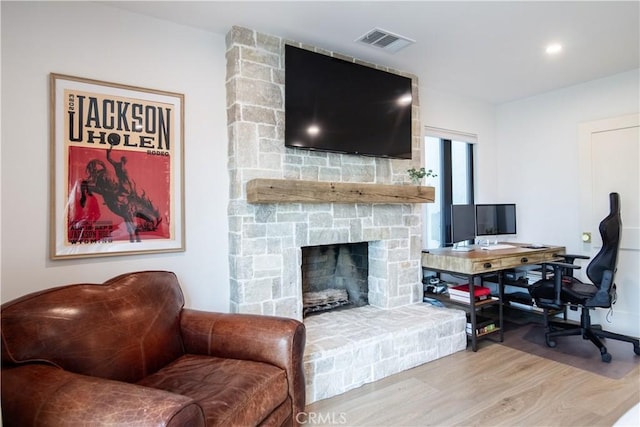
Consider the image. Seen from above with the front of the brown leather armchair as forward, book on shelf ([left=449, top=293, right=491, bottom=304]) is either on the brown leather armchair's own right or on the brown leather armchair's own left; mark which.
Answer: on the brown leather armchair's own left

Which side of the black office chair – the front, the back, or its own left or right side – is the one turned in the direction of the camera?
left

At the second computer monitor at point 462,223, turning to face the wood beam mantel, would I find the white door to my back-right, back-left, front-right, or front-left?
back-left

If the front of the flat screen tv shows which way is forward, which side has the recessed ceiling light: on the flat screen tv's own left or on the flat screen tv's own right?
on the flat screen tv's own left

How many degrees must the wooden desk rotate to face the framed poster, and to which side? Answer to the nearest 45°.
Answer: approximately 90° to its right

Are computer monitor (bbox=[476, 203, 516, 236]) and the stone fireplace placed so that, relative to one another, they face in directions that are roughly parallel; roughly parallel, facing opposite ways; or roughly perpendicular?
roughly parallel

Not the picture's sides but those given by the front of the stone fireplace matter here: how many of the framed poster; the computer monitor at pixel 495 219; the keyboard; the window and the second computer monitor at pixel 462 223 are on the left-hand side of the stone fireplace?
4

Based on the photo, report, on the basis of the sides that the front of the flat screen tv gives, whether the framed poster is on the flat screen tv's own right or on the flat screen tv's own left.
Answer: on the flat screen tv's own right

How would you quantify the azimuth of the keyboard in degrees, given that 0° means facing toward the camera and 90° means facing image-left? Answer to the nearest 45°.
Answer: approximately 315°

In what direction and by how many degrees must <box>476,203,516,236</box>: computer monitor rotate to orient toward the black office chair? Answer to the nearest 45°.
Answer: approximately 45° to its left
